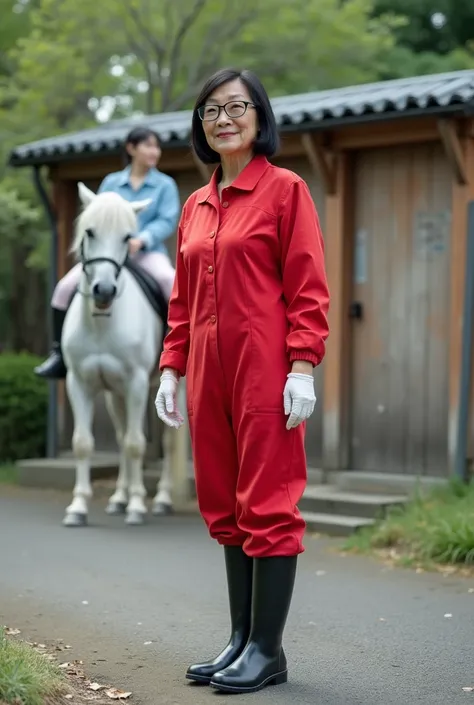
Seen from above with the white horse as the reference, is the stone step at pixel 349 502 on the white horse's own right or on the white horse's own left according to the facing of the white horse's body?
on the white horse's own left

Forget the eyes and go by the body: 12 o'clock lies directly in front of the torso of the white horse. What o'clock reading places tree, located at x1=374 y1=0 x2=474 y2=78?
The tree is roughly at 7 o'clock from the white horse.

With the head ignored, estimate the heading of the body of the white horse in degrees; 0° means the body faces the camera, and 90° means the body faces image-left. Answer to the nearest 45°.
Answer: approximately 0°

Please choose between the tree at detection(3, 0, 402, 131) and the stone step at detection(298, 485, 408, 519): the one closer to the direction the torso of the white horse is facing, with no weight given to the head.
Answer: the stone step

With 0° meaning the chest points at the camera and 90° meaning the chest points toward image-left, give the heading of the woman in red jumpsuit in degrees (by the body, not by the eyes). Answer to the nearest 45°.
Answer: approximately 45°

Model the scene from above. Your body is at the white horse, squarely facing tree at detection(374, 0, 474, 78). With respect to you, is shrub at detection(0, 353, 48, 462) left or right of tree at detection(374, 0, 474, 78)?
left

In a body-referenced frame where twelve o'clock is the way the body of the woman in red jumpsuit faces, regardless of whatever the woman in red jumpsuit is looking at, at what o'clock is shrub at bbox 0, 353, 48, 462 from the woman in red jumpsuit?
The shrub is roughly at 4 o'clock from the woman in red jumpsuit.

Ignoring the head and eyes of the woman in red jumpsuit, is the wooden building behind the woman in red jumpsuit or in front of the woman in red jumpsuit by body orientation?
behind

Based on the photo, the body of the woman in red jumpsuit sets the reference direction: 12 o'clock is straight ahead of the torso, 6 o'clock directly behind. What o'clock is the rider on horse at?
The rider on horse is roughly at 4 o'clock from the woman in red jumpsuit.

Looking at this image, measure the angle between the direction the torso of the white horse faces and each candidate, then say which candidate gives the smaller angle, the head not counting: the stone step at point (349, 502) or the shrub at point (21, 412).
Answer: the stone step
